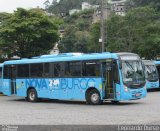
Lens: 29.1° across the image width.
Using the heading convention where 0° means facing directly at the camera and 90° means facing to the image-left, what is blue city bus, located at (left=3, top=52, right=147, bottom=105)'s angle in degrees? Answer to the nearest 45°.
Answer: approximately 315°

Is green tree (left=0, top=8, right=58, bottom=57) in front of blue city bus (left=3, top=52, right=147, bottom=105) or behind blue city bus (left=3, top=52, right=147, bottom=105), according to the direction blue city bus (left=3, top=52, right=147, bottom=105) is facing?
behind
